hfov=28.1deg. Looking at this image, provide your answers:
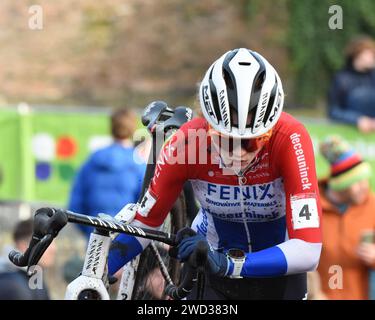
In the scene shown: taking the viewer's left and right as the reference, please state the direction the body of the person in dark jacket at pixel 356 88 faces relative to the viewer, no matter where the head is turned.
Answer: facing the viewer and to the right of the viewer

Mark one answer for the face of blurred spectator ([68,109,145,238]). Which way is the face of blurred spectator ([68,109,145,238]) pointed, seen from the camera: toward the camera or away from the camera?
away from the camera

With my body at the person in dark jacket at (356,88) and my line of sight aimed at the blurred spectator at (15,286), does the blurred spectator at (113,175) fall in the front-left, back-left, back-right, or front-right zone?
front-right

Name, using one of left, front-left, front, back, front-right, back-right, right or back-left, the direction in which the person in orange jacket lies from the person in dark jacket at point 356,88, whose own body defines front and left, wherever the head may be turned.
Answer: front-right

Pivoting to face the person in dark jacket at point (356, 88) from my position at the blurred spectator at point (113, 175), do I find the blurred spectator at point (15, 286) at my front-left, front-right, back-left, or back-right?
back-right

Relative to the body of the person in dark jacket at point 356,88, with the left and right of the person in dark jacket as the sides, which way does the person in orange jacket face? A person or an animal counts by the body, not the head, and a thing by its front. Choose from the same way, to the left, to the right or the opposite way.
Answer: the same way

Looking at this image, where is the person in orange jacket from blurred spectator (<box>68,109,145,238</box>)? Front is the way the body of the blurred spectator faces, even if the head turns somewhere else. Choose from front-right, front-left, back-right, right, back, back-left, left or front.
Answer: right

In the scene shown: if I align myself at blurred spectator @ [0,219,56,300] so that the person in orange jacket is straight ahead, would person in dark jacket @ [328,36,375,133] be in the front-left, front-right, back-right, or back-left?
front-left

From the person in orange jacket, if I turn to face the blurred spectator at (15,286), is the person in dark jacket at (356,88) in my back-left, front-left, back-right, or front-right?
back-right

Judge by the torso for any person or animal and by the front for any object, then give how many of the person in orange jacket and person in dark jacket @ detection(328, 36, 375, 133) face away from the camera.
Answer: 0

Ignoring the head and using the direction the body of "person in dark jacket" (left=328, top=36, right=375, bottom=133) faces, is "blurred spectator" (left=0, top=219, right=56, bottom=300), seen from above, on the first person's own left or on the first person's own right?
on the first person's own right

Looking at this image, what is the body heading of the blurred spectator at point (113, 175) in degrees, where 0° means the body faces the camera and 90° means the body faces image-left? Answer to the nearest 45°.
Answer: approximately 225°

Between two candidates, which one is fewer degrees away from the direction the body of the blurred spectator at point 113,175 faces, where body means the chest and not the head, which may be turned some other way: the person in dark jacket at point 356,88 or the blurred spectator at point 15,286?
the person in dark jacket

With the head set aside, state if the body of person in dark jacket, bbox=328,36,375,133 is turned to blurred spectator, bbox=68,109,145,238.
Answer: no

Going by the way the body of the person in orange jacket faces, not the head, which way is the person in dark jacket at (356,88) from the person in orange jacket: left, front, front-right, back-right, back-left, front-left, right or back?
back-left
